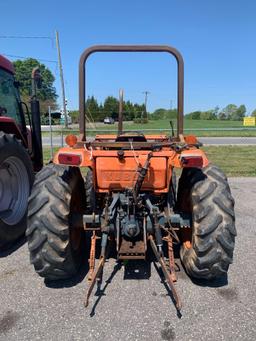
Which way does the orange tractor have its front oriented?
away from the camera

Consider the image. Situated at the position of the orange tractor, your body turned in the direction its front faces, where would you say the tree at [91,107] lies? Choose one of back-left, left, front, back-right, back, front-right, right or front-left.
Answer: front

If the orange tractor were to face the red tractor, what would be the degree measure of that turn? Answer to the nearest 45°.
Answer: approximately 45° to its left

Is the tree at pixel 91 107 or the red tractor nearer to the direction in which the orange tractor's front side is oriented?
the tree
